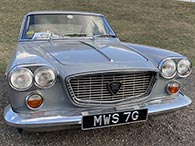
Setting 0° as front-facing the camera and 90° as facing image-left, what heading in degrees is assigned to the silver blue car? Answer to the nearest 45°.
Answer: approximately 315°
